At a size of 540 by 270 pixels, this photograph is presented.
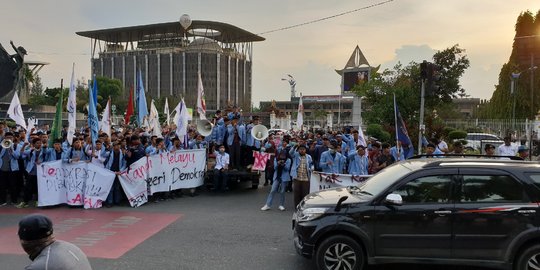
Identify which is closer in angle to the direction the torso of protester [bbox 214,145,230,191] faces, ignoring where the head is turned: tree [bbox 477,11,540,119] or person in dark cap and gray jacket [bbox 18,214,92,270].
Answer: the person in dark cap and gray jacket

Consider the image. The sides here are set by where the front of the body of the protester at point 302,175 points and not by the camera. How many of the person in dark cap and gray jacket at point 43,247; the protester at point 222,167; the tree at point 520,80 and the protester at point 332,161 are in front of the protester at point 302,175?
1

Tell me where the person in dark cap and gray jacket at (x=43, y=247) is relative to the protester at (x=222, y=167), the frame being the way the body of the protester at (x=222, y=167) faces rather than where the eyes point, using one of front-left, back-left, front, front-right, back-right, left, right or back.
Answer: front

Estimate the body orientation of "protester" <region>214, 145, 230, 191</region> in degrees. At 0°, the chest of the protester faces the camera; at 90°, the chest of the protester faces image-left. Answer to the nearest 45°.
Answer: approximately 0°

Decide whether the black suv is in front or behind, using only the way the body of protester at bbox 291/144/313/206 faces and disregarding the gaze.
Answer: in front

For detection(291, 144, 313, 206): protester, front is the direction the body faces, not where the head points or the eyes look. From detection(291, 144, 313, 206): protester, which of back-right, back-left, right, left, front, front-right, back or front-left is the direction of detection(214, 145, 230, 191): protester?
back-right

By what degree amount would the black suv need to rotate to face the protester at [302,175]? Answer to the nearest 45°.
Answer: approximately 45° to its right

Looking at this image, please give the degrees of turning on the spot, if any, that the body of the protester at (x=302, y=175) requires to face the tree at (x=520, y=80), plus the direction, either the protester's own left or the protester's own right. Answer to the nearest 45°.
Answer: approximately 135° to the protester's own left

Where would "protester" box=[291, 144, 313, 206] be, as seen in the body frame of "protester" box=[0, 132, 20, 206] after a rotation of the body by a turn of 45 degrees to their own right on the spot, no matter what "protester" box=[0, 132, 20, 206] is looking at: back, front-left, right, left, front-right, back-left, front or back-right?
left

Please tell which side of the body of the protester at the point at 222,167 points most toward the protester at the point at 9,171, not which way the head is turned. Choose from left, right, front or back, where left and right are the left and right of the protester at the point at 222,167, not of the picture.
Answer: right

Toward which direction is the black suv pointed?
to the viewer's left

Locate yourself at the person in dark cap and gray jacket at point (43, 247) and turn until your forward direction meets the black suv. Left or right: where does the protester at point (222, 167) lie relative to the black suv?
left

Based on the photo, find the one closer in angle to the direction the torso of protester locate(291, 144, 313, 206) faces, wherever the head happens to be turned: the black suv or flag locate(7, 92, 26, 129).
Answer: the black suv

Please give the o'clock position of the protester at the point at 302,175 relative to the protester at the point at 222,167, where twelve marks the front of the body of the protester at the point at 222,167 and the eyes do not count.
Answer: the protester at the point at 302,175 is roughly at 11 o'clock from the protester at the point at 222,167.

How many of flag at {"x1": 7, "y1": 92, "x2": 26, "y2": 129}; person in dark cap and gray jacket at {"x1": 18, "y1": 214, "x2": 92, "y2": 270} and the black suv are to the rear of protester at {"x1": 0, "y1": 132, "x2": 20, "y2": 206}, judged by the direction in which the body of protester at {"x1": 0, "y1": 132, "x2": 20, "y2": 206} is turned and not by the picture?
1

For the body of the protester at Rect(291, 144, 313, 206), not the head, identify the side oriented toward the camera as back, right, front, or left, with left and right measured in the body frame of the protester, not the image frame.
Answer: front

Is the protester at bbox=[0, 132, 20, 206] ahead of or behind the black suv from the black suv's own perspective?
ahead

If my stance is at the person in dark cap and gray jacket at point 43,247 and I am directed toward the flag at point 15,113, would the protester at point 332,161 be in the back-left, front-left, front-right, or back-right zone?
front-right
